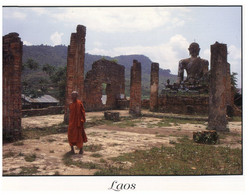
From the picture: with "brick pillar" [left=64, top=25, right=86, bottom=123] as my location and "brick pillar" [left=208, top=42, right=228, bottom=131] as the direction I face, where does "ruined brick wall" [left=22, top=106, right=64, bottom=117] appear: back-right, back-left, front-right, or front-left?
back-left

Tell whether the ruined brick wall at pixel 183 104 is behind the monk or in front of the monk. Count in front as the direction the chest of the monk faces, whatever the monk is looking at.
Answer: behind

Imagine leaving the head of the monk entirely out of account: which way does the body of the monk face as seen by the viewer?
toward the camera

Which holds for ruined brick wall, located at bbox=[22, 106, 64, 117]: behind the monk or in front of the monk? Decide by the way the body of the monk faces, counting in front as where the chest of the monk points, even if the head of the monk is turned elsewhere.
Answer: behind

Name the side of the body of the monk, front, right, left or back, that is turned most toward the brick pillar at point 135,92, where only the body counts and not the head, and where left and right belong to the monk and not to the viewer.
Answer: back

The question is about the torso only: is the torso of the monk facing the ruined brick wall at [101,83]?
no

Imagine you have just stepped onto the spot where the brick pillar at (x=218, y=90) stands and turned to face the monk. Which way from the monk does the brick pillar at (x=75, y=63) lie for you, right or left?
right

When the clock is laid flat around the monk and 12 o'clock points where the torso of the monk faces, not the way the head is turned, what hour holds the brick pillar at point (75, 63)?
The brick pillar is roughly at 6 o'clock from the monk.

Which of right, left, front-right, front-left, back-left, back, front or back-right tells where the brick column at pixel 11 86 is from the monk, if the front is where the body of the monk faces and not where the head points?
back-right

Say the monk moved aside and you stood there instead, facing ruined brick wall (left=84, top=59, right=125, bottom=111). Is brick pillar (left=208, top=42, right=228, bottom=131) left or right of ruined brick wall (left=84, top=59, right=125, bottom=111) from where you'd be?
right

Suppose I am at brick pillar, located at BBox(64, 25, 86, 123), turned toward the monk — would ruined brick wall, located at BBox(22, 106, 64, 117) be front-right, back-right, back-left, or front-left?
back-right
